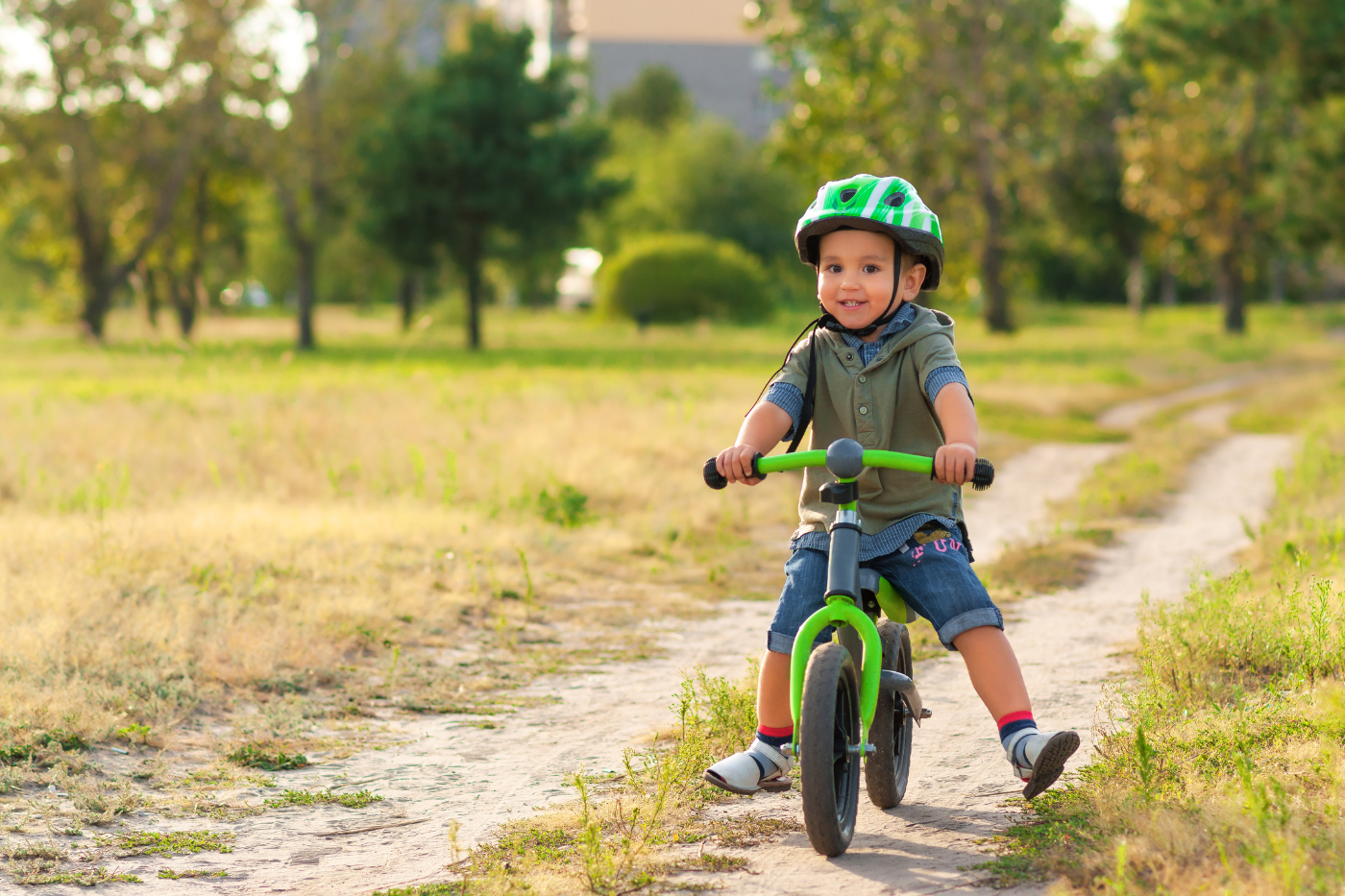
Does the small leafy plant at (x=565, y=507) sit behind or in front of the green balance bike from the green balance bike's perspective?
behind

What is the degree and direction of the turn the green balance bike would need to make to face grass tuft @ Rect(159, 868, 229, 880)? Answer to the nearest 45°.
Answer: approximately 90° to its right

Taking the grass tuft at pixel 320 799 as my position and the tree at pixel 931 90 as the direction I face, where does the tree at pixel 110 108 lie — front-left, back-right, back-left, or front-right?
front-left

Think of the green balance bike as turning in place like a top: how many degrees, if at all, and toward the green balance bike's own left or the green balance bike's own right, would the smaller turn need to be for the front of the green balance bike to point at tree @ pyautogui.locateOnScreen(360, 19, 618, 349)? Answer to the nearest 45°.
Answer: approximately 180°

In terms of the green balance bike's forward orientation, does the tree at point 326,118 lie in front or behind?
behind

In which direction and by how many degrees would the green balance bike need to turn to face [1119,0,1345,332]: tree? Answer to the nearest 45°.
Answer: approximately 180°

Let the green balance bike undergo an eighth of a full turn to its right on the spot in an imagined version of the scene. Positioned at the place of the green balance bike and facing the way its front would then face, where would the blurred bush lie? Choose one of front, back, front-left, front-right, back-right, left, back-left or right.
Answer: back-right

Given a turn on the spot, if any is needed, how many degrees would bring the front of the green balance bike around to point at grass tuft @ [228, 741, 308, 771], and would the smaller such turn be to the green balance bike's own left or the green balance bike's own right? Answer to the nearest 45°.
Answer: approximately 135° to the green balance bike's own right

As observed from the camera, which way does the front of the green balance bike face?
facing the viewer

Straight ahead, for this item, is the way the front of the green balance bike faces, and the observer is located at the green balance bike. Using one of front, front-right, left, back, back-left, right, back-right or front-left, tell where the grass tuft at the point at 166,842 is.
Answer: right

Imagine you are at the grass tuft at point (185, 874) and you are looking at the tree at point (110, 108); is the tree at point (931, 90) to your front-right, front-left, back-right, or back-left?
front-right

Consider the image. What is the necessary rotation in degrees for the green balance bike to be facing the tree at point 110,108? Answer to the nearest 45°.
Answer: approximately 135° to its right
